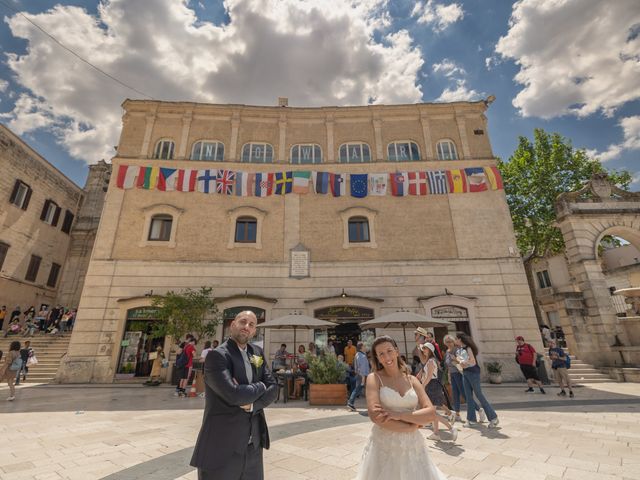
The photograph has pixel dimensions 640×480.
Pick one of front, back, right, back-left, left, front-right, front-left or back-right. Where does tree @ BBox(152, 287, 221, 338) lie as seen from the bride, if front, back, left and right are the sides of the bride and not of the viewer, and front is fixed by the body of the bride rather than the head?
back-right

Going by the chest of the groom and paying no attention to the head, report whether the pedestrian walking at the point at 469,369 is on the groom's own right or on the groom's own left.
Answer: on the groom's own left

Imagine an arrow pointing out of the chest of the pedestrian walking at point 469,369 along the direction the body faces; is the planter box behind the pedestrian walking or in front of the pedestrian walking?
in front

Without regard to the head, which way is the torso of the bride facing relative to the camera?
toward the camera

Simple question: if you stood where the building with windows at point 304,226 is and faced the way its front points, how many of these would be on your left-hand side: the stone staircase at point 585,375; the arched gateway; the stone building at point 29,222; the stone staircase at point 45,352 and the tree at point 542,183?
3

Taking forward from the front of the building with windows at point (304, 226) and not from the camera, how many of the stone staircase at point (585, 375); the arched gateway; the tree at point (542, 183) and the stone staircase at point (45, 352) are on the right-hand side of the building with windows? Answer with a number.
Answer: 1

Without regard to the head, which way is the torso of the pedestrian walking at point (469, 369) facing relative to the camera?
to the viewer's left

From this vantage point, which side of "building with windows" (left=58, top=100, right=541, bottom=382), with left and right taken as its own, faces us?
front

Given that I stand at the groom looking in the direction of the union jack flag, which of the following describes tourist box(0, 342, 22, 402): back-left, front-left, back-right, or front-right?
front-left

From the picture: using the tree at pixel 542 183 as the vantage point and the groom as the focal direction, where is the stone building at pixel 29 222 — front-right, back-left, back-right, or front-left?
front-right

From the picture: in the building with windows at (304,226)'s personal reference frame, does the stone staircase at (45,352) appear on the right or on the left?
on its right

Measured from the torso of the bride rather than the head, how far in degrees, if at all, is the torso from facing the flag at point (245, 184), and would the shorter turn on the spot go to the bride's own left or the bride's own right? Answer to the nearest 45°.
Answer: approximately 135° to the bride's own right

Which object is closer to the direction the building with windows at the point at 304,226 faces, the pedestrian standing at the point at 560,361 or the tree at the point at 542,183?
the pedestrian standing
